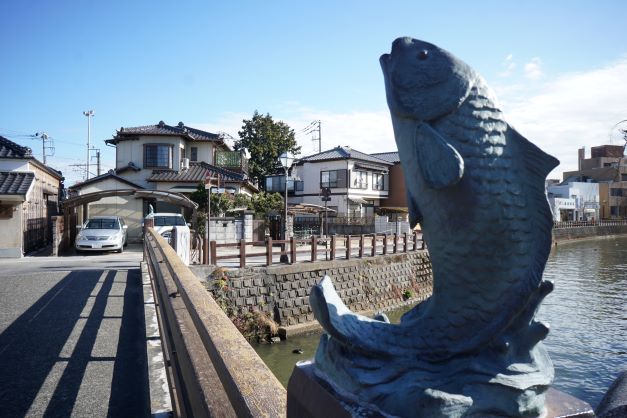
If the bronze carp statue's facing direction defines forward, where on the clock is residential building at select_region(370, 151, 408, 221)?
The residential building is roughly at 3 o'clock from the bronze carp statue.

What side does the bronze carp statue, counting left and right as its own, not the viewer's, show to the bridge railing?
front

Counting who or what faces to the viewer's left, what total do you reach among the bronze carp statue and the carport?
1

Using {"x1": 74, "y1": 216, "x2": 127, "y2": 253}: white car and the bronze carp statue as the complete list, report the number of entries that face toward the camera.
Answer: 1

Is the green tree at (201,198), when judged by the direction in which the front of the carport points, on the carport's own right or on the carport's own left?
on the carport's own left

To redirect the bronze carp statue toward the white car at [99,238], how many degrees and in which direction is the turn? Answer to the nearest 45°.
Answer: approximately 45° to its right

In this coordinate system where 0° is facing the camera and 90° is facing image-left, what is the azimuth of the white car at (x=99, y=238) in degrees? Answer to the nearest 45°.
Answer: approximately 0°

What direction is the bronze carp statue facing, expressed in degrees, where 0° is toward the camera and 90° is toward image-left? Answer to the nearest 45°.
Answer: approximately 90°

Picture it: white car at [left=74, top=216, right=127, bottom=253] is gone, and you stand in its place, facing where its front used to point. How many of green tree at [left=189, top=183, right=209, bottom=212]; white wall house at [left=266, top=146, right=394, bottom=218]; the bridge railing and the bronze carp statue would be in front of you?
2

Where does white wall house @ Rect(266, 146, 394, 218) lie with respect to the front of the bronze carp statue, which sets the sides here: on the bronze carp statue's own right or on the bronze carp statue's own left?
on the bronze carp statue's own right

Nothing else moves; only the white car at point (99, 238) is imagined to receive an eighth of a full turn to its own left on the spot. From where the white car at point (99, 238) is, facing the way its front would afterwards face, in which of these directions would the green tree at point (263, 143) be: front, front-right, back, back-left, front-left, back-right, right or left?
left

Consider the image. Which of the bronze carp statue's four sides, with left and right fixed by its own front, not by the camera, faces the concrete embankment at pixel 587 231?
right
